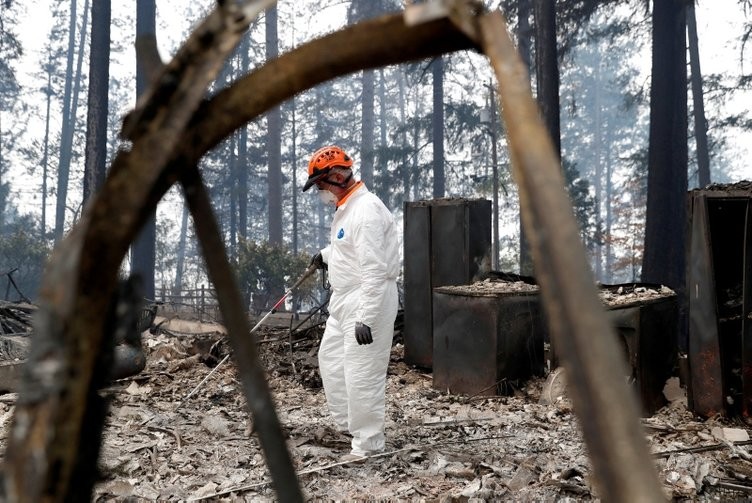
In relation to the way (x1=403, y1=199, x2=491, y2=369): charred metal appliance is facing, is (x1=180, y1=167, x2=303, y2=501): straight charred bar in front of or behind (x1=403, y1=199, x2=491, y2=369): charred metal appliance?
in front

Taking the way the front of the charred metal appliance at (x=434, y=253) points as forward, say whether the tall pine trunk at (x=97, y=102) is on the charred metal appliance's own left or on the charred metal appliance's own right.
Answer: on the charred metal appliance's own right

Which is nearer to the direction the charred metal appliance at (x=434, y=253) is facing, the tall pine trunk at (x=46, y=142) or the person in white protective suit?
the person in white protective suit

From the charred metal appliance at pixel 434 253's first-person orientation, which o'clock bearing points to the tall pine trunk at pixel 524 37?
The tall pine trunk is roughly at 5 o'clock from the charred metal appliance.

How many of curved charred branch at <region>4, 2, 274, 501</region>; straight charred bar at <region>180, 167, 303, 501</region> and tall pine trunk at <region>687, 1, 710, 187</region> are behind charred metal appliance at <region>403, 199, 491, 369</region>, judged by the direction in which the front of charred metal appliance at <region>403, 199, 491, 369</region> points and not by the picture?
1

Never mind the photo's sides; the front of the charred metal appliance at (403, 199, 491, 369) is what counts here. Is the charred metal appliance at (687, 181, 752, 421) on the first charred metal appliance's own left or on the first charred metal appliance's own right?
on the first charred metal appliance's own left

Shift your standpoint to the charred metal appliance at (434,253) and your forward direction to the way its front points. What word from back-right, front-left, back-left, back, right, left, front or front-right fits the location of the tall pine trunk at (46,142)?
right

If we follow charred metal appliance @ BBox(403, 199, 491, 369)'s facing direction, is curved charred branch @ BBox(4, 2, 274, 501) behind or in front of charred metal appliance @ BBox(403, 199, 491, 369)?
in front

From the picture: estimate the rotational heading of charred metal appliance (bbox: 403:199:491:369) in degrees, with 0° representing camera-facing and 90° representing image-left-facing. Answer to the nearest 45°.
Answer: approximately 45°

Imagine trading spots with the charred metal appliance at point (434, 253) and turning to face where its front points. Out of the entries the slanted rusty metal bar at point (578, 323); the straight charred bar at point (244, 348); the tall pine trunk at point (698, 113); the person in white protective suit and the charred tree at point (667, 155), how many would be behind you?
2

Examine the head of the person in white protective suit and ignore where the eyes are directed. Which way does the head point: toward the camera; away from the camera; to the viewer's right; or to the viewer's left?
to the viewer's left

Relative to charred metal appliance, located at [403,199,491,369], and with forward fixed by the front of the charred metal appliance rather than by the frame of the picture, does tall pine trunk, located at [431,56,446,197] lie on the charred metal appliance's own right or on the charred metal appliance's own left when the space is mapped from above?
on the charred metal appliance's own right
